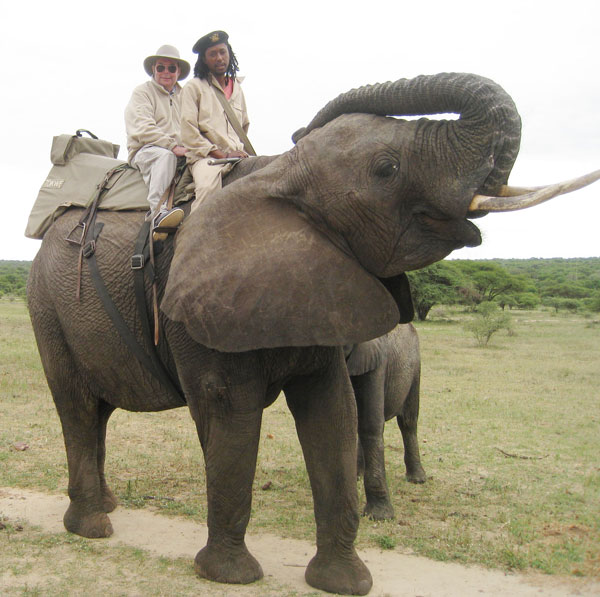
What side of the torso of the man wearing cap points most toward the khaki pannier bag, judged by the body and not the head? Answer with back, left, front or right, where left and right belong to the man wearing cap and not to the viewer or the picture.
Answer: back

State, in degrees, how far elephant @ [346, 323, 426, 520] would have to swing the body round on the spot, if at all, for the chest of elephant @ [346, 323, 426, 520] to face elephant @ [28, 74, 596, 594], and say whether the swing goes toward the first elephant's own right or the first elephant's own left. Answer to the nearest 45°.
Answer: approximately 45° to the first elephant's own left

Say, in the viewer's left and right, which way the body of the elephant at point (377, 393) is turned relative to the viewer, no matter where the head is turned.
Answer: facing the viewer and to the left of the viewer

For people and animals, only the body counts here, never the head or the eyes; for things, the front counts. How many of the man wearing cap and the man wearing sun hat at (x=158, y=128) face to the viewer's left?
0

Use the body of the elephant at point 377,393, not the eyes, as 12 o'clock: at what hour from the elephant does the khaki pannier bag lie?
The khaki pannier bag is roughly at 1 o'clock from the elephant.

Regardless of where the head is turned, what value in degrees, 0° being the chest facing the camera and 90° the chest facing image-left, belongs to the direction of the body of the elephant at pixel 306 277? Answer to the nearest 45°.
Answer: approximately 315°

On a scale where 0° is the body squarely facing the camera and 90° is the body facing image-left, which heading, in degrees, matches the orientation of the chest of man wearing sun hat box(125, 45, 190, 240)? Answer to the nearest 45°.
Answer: approximately 315°

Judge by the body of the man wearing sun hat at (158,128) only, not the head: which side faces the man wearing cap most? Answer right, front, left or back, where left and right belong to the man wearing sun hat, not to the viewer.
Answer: front
